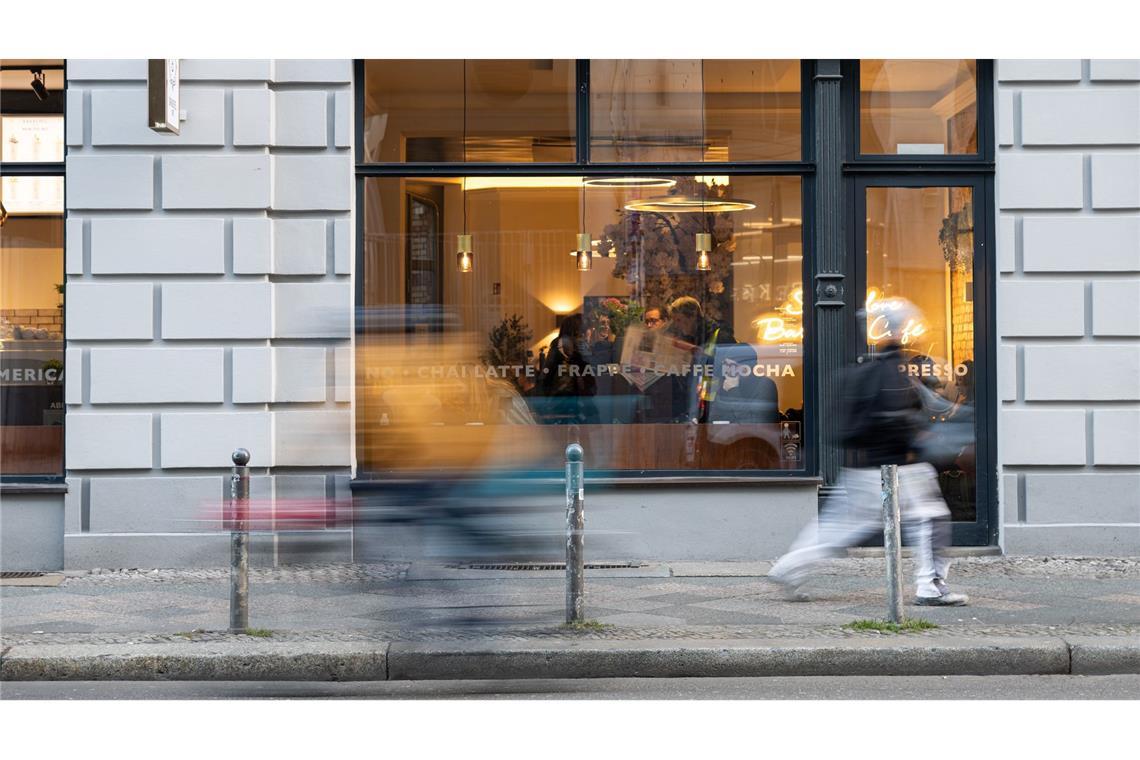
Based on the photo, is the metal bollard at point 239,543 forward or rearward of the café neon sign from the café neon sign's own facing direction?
forward

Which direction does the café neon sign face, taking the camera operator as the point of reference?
facing the viewer

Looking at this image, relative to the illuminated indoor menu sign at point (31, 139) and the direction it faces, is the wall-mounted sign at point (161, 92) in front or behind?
in front

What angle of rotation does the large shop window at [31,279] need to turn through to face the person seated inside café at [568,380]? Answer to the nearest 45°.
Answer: approximately 90° to its left

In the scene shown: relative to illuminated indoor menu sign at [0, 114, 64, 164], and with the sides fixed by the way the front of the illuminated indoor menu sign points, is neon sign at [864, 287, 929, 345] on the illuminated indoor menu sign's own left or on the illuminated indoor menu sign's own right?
on the illuminated indoor menu sign's own left

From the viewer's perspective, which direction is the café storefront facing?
toward the camera

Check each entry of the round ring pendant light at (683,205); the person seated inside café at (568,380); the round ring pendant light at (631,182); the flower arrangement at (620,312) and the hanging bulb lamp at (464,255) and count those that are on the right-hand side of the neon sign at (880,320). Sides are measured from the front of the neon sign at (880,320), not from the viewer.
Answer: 5

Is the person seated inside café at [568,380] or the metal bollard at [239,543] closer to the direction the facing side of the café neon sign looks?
the metal bollard
